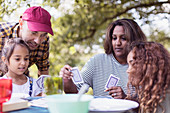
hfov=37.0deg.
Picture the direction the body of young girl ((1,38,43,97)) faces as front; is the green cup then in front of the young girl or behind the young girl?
in front

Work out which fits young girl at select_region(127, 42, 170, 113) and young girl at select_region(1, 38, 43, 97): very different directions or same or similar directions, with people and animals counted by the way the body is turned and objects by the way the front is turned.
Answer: very different directions

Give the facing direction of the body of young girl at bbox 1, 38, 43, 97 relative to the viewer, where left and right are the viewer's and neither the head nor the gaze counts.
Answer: facing the viewer and to the right of the viewer

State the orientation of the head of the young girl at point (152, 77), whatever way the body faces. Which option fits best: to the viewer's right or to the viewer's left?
to the viewer's left

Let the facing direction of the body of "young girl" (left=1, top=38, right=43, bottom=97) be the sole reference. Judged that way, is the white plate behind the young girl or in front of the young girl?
in front
